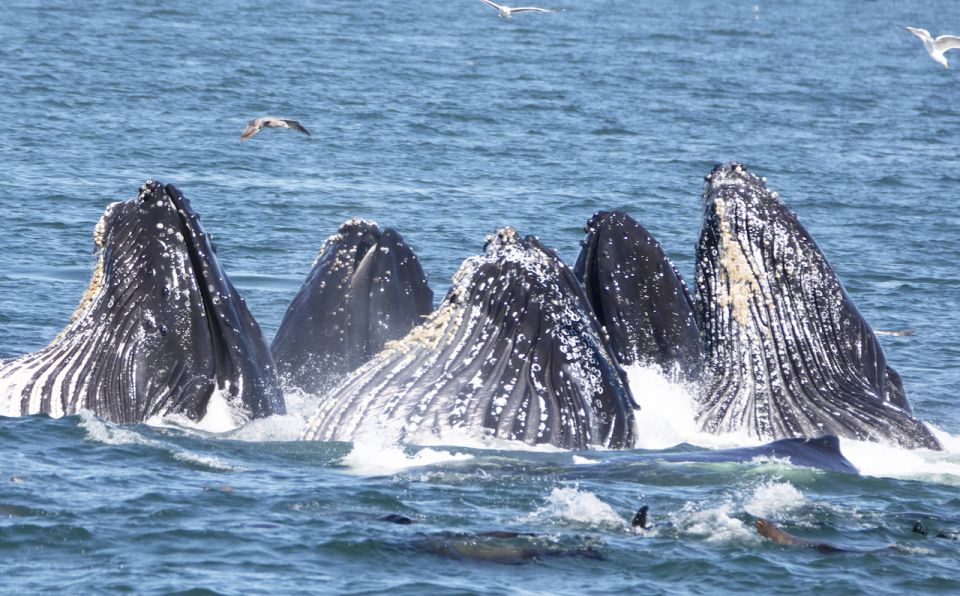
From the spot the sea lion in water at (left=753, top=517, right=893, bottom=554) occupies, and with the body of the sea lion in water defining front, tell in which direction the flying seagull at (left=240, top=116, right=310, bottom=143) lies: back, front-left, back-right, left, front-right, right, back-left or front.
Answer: front-right

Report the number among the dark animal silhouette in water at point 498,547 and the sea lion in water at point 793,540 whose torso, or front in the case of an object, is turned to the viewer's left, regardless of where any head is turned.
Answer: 2

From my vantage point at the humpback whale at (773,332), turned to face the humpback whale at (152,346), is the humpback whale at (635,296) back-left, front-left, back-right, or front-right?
front-right

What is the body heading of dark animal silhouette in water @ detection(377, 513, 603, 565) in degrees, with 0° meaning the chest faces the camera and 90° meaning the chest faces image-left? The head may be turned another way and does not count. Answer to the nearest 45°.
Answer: approximately 90°

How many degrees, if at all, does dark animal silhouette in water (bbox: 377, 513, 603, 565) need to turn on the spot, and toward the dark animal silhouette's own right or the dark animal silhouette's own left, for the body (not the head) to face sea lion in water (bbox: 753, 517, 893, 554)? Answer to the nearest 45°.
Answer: approximately 180°

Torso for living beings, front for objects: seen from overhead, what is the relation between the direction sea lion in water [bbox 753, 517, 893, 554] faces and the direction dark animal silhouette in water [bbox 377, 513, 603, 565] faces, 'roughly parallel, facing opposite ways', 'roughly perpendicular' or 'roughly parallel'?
roughly parallel

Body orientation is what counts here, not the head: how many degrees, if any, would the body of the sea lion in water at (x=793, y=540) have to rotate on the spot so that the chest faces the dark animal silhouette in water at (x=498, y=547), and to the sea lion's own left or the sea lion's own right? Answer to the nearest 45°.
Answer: approximately 45° to the sea lion's own left

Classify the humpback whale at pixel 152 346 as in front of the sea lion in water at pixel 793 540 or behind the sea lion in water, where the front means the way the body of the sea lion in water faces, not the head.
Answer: in front

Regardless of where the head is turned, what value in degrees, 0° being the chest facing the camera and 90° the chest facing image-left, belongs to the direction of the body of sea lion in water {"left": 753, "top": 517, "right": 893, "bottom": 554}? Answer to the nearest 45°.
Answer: approximately 90°
